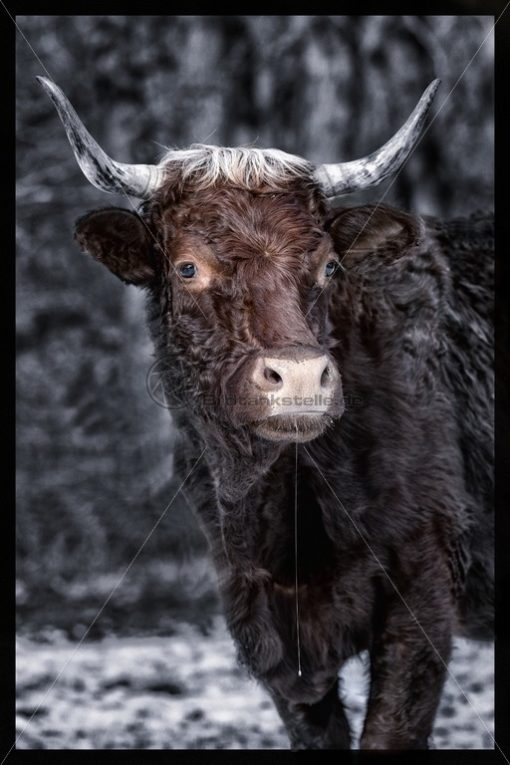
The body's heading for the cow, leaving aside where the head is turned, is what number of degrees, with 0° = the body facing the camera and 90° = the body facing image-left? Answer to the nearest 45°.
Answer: approximately 45°
